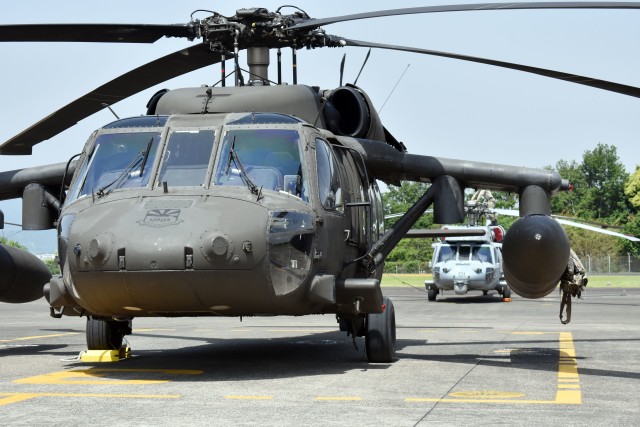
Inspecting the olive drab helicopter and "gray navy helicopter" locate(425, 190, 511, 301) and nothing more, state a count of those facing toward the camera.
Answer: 2

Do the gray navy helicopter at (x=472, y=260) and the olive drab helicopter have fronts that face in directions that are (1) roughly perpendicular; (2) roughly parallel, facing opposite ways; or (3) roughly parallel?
roughly parallel

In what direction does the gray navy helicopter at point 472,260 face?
toward the camera

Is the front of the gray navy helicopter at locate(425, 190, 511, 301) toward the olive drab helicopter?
yes

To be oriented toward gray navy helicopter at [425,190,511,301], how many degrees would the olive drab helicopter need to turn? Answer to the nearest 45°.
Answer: approximately 180°

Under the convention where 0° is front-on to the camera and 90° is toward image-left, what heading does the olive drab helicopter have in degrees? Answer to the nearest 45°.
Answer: approximately 0°
